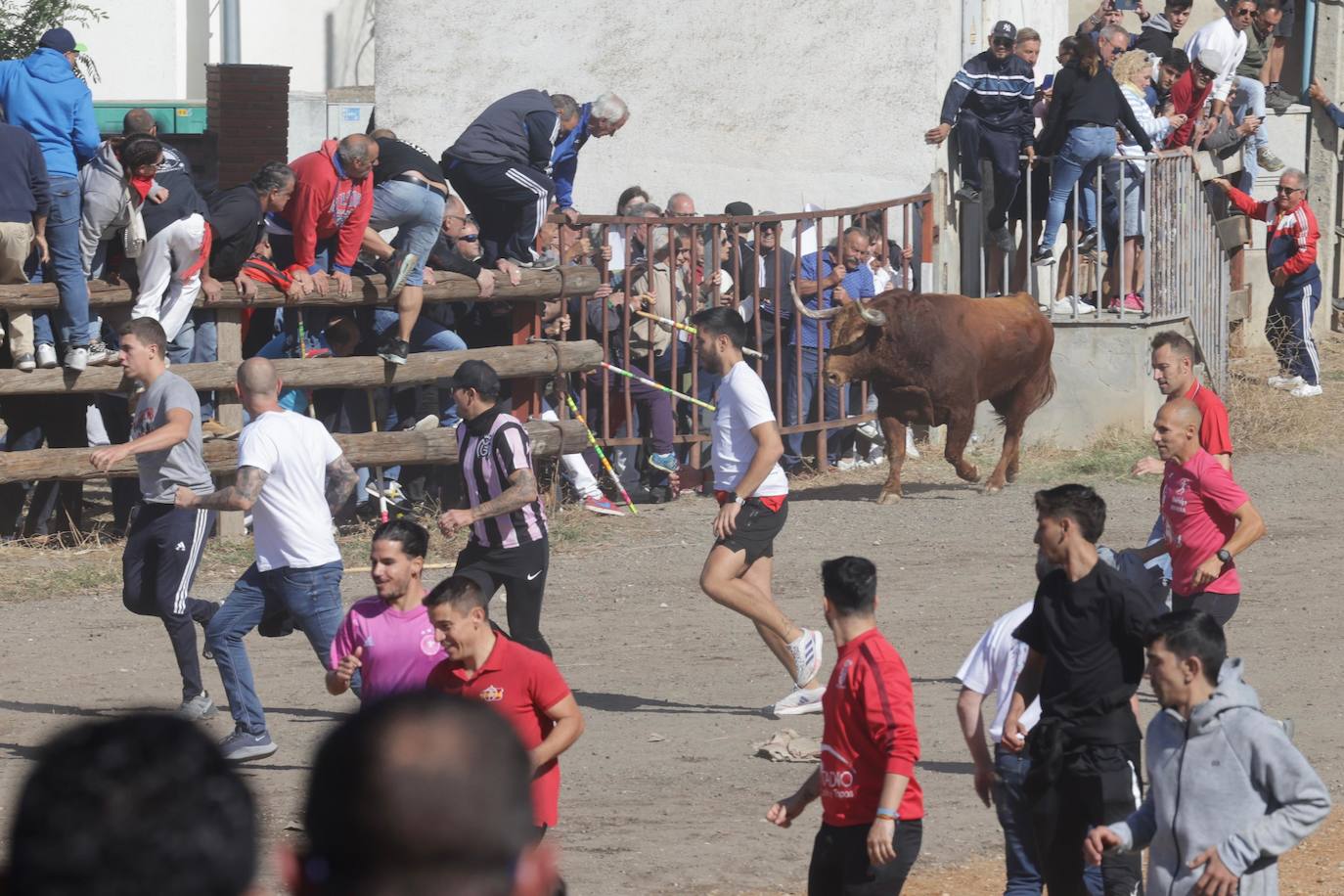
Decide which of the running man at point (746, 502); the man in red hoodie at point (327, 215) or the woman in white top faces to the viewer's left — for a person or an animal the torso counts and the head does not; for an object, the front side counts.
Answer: the running man

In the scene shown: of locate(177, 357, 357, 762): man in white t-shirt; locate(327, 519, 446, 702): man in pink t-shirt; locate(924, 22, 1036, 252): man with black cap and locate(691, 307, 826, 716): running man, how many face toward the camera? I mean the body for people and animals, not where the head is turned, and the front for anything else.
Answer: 2

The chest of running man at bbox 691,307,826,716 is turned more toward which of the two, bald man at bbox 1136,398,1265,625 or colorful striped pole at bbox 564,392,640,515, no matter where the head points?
the colorful striped pole

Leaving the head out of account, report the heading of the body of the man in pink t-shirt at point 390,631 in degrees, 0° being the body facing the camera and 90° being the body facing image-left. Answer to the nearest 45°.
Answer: approximately 0°

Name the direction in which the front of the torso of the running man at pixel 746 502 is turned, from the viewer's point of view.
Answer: to the viewer's left

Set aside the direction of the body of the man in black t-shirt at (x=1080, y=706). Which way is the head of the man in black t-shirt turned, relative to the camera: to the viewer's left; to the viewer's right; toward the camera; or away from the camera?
to the viewer's left

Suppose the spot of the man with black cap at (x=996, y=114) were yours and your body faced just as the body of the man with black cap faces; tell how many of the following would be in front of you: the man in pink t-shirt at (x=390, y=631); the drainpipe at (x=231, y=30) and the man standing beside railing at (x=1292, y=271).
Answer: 1

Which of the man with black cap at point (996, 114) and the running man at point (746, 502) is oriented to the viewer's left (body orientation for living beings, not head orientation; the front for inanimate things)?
the running man

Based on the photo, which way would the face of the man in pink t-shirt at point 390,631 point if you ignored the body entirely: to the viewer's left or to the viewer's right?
to the viewer's left

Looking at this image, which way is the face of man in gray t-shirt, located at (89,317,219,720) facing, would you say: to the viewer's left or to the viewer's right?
to the viewer's left
